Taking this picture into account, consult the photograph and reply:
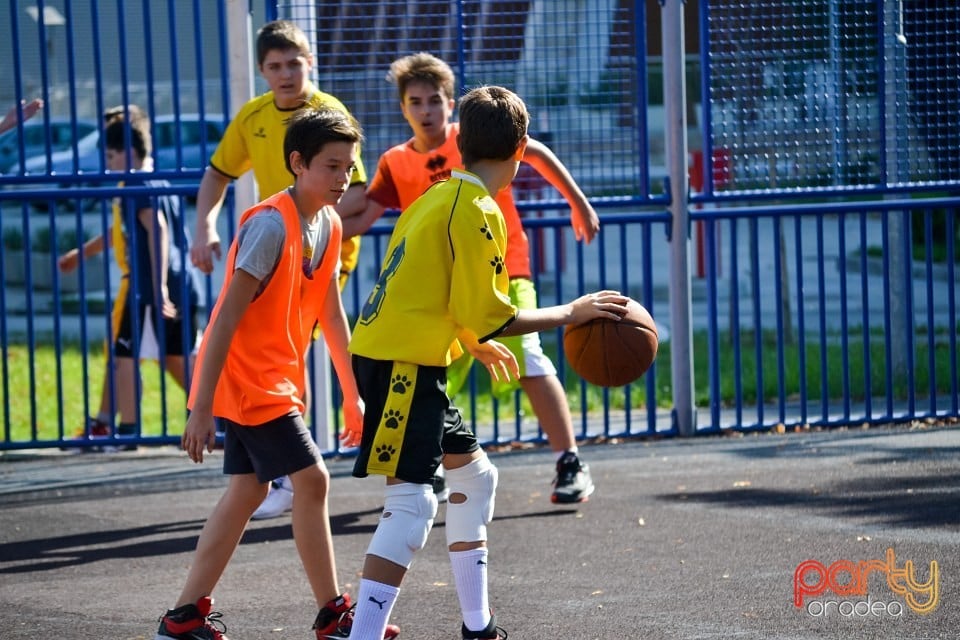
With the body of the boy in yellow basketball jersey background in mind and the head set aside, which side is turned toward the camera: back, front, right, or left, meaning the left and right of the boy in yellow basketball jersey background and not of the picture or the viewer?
front

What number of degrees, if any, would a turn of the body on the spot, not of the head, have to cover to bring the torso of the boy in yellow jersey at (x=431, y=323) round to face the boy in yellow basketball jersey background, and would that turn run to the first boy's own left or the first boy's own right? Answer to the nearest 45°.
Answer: approximately 45° to the first boy's own left

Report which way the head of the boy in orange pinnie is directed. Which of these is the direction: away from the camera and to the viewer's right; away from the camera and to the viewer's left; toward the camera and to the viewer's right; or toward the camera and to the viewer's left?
toward the camera and to the viewer's right

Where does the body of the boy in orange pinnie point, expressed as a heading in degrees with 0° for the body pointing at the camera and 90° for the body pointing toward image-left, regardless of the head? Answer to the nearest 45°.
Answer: approximately 315°

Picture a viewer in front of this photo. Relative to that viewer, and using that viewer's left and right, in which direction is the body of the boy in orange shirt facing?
facing the viewer

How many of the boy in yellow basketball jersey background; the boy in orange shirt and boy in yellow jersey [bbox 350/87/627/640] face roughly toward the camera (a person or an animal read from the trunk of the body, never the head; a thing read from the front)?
2

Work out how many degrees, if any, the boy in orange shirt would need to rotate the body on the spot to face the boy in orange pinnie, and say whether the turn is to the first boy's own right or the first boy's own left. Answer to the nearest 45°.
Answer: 0° — they already face them

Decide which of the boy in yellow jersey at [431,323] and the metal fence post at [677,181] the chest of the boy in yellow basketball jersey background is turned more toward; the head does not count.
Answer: the boy in yellow jersey

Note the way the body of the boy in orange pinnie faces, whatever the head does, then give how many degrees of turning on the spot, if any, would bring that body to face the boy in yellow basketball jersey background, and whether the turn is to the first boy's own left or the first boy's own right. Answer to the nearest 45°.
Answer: approximately 135° to the first boy's own left

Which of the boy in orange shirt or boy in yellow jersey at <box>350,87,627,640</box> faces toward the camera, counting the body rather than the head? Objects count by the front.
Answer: the boy in orange shirt

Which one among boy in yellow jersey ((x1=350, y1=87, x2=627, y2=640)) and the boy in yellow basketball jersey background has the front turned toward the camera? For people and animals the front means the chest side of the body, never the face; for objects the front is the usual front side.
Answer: the boy in yellow basketball jersey background
